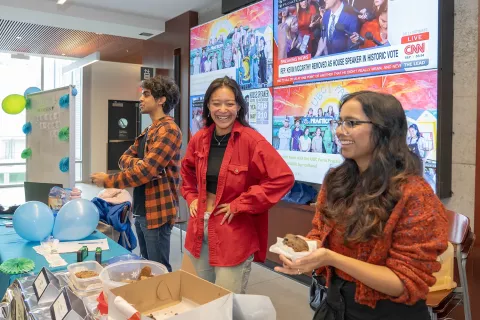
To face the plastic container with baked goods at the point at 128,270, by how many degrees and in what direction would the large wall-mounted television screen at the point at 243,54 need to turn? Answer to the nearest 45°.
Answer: approximately 45° to its left

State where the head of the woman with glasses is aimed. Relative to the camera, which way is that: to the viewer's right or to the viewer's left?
to the viewer's left

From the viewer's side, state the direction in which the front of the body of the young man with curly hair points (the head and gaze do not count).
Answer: to the viewer's left

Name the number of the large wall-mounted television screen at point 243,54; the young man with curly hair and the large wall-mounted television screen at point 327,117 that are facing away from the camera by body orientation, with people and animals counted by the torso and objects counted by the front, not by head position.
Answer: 0

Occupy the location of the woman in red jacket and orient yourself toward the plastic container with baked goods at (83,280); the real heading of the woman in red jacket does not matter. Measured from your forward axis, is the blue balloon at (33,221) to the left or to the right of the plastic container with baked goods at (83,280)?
right

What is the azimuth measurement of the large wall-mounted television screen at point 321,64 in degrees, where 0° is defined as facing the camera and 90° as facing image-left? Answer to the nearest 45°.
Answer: approximately 45°

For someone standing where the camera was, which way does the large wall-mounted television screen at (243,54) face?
facing the viewer and to the left of the viewer

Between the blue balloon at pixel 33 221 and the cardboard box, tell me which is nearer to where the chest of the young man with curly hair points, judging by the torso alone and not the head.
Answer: the blue balloon

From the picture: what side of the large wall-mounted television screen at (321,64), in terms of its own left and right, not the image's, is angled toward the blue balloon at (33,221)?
front

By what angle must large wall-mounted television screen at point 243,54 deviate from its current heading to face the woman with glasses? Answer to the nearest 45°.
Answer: approximately 45° to its left

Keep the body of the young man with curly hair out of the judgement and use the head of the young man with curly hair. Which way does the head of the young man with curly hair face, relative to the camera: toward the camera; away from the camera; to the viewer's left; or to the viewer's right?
to the viewer's left

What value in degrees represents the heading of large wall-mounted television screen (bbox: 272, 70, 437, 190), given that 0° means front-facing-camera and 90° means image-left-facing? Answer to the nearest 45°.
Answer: approximately 45°

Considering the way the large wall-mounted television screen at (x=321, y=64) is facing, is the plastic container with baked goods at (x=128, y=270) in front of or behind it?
in front
